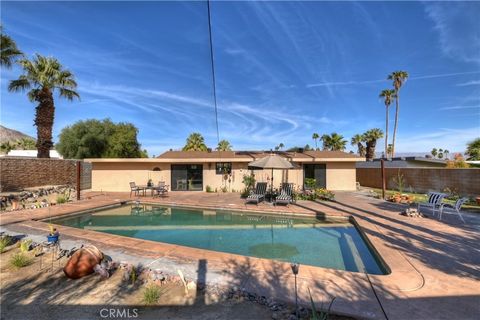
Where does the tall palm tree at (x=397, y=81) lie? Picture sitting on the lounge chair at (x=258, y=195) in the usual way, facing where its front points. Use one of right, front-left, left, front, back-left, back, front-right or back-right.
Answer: back

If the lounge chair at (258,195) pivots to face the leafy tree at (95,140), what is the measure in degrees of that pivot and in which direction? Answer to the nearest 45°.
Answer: approximately 90° to its right

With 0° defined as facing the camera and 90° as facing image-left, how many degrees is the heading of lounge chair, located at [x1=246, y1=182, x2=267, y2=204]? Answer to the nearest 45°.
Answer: approximately 45°

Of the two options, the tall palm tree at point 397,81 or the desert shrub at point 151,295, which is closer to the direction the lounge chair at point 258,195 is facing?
the desert shrub

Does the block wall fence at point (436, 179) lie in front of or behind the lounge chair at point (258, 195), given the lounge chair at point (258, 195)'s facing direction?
behind

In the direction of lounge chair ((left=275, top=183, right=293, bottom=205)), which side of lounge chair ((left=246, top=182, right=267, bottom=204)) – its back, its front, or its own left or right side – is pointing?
left

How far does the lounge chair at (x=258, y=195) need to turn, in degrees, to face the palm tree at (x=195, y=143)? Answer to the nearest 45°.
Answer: approximately 135° to its right

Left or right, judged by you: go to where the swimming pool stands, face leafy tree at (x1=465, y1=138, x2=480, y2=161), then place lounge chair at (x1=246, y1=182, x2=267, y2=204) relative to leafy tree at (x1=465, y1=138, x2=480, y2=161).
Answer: left
